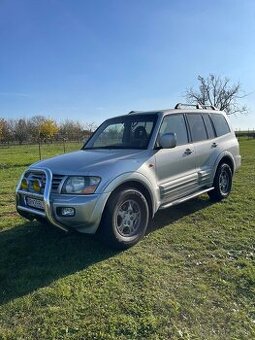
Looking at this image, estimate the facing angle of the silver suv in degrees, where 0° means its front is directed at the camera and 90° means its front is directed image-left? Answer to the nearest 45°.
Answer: approximately 45°
